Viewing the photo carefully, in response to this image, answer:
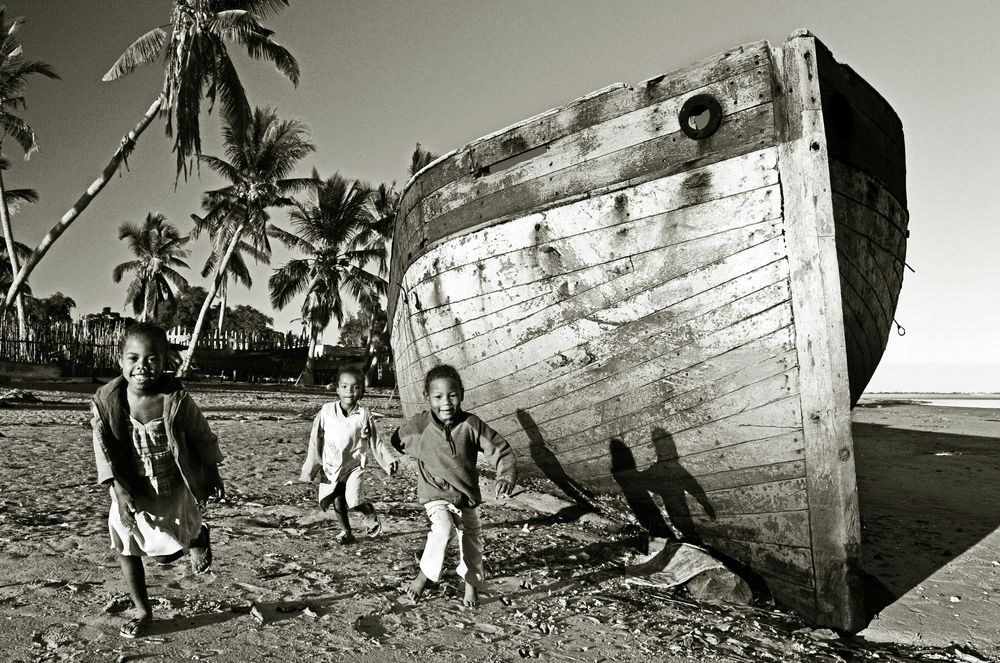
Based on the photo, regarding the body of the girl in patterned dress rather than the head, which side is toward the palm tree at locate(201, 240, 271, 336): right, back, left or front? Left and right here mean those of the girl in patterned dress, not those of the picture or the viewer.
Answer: back

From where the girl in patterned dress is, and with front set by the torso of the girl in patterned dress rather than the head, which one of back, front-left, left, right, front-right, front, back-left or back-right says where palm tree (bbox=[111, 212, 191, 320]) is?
back

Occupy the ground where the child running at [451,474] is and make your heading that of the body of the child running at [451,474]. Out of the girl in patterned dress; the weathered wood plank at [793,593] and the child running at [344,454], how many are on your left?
1

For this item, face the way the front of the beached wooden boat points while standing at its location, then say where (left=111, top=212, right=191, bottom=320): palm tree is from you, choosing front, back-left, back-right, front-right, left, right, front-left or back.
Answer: back

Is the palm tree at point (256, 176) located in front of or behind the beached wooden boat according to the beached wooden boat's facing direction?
behind

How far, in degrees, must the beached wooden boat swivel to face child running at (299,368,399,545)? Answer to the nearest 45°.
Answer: approximately 135° to its right
